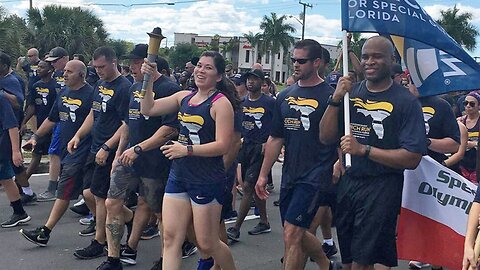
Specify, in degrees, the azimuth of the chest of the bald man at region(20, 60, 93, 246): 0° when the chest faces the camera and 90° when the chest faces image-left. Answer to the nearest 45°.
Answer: approximately 45°

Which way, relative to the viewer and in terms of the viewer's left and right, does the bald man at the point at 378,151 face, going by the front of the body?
facing the viewer and to the left of the viewer

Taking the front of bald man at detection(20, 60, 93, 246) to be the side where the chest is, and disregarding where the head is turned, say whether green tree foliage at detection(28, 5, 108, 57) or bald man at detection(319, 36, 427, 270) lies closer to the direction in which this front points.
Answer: the bald man

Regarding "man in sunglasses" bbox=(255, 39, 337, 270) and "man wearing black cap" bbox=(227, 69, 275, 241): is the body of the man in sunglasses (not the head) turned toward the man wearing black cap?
no

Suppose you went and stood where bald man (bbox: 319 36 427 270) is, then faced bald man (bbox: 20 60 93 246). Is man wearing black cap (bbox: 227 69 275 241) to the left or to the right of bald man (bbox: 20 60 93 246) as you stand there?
right

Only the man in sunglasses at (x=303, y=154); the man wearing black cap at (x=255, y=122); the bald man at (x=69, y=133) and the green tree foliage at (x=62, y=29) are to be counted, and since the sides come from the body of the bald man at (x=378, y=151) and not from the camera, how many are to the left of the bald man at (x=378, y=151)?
0

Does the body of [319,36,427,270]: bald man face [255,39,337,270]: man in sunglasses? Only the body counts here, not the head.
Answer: no

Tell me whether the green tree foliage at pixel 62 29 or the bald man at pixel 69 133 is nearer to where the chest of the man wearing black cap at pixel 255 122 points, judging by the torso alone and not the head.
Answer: the bald man

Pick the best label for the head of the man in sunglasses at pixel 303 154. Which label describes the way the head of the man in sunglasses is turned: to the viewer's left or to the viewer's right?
to the viewer's left

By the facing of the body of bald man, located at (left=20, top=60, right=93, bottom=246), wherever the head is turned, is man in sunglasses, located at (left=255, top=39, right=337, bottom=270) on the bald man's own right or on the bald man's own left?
on the bald man's own left

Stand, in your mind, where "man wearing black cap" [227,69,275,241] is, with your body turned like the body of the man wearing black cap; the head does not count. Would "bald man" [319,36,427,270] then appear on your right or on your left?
on your left

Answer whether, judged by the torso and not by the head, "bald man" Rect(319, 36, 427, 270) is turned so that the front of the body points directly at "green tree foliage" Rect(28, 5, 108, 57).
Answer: no

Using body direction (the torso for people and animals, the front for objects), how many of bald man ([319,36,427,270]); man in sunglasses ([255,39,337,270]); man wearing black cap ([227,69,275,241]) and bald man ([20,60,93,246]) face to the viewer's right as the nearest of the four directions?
0

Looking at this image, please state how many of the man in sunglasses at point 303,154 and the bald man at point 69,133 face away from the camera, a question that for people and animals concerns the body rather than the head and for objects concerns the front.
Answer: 0

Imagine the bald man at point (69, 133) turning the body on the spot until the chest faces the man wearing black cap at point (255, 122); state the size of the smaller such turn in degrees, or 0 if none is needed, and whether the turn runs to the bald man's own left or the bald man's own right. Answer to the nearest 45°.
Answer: approximately 135° to the bald man's own left

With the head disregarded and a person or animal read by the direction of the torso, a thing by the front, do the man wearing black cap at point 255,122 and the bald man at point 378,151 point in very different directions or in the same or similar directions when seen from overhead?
same or similar directions
